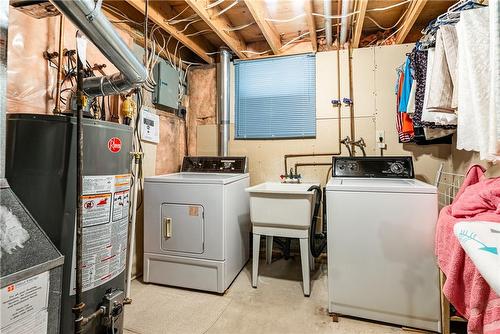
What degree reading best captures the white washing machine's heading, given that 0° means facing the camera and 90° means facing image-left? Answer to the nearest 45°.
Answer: approximately 0°

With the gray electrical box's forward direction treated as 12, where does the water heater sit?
The water heater is roughly at 2 o'clock from the gray electrical box.

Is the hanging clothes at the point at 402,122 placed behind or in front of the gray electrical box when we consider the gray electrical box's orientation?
in front

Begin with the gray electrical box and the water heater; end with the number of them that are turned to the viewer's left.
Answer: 0

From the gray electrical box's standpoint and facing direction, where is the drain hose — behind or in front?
in front

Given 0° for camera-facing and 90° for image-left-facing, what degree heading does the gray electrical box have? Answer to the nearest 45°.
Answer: approximately 315°

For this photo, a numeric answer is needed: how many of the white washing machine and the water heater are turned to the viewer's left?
0
